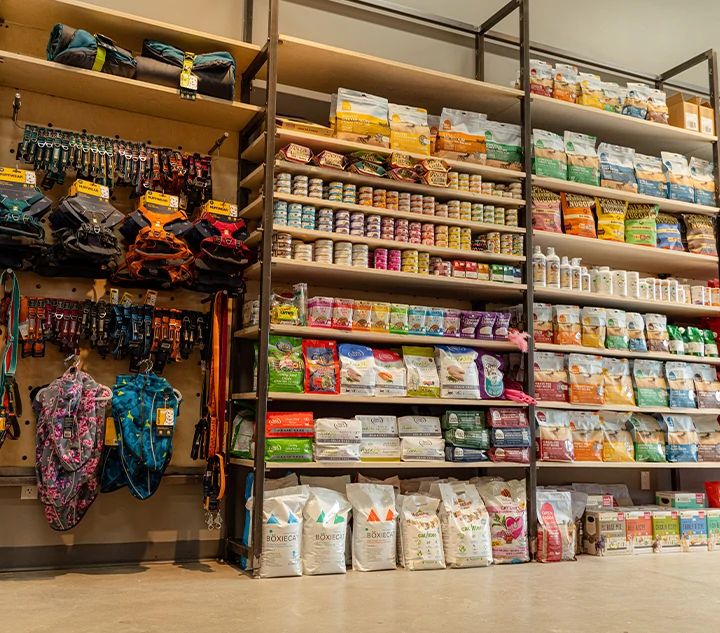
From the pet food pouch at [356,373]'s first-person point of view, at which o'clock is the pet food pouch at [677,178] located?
the pet food pouch at [677,178] is roughly at 8 o'clock from the pet food pouch at [356,373].

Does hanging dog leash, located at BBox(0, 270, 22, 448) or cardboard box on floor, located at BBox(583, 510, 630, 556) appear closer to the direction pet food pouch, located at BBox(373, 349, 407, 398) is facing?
the hanging dog leash

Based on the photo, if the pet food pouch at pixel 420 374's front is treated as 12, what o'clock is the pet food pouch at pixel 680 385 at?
the pet food pouch at pixel 680 385 is roughly at 8 o'clock from the pet food pouch at pixel 420 374.

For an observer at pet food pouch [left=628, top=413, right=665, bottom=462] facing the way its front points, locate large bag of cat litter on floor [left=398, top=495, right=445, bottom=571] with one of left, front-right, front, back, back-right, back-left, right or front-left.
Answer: front-right

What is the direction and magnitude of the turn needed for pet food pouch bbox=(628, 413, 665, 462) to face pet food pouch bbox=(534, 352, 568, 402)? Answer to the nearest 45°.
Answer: approximately 45° to its right
